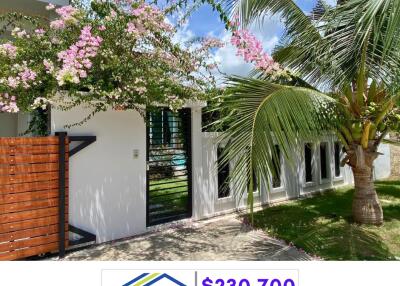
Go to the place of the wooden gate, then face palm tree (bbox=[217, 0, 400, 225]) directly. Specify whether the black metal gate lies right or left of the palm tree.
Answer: left

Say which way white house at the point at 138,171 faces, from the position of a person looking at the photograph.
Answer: facing the viewer and to the right of the viewer

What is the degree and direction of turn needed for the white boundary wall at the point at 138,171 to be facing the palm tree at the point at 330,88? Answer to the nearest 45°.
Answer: approximately 45° to its left

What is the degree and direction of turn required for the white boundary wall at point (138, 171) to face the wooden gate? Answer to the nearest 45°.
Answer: approximately 90° to its right
